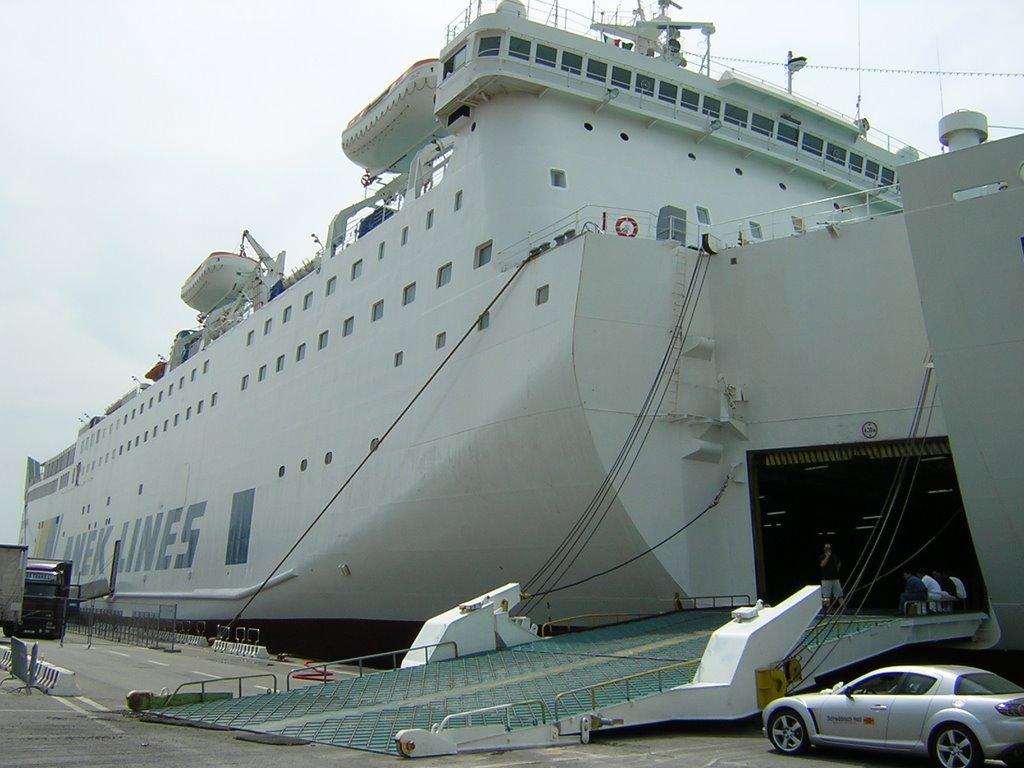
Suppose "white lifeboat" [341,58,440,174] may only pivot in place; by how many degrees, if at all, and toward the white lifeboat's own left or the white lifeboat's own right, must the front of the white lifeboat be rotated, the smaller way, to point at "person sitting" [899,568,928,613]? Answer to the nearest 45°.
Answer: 0° — it already faces them

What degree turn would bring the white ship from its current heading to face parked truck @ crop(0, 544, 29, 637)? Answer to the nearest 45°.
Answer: approximately 180°

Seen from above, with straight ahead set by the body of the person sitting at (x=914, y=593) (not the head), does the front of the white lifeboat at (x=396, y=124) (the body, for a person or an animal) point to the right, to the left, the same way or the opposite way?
the opposite way

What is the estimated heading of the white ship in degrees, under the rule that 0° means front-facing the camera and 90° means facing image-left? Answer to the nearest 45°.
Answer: approximately 315°

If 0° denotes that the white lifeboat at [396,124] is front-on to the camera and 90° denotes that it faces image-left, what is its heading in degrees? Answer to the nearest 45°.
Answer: approximately 315°

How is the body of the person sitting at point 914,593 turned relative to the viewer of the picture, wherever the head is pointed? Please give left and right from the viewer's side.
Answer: facing to the left of the viewer

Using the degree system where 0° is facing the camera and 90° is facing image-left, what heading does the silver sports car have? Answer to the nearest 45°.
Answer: approximately 135°
